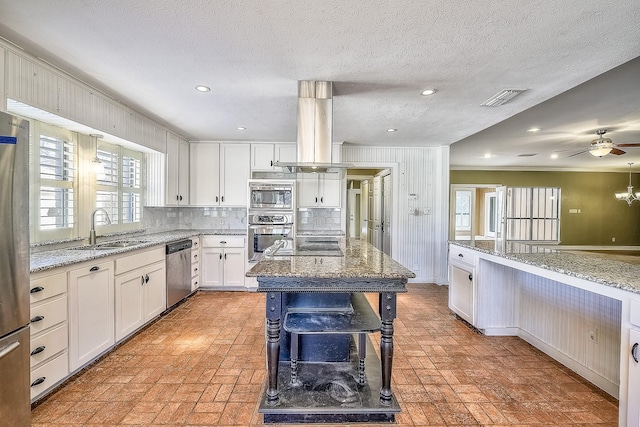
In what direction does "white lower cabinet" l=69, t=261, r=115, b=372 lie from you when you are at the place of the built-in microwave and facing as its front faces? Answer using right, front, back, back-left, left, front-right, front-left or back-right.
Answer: front-right

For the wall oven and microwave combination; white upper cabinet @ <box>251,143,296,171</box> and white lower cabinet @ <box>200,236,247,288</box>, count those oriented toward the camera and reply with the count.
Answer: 3

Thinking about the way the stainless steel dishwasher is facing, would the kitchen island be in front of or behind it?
in front

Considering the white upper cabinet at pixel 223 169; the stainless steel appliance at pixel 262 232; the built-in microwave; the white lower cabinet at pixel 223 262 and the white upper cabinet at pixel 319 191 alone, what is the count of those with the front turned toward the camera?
5

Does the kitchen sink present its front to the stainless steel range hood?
yes

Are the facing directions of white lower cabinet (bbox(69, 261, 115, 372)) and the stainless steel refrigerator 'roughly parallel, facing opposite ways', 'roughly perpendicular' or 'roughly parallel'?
roughly parallel

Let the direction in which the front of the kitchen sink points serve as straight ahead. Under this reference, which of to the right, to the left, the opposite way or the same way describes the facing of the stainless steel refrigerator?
the same way

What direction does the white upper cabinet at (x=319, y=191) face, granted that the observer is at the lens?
facing the viewer

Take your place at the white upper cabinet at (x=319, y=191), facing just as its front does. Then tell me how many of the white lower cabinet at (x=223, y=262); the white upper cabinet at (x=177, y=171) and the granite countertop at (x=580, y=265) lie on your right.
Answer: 2

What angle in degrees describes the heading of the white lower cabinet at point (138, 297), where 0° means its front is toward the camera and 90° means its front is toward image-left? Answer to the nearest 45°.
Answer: approximately 315°

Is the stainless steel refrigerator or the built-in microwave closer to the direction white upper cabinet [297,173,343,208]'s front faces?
the stainless steel refrigerator

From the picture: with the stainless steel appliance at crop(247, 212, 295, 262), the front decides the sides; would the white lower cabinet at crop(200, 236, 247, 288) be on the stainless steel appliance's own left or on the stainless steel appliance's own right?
on the stainless steel appliance's own right

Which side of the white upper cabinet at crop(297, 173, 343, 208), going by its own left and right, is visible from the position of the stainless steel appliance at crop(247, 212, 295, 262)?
right

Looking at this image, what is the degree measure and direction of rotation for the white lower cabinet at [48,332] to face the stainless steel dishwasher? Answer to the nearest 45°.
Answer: approximately 90° to its left

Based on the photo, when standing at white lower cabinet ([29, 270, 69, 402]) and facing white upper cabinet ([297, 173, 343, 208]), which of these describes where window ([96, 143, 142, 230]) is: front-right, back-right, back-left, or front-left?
front-left

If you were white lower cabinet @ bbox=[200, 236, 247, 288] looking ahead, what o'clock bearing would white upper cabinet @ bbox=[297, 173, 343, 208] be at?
The white upper cabinet is roughly at 9 o'clock from the white lower cabinet.

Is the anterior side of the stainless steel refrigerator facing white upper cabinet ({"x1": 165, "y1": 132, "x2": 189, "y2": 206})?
no

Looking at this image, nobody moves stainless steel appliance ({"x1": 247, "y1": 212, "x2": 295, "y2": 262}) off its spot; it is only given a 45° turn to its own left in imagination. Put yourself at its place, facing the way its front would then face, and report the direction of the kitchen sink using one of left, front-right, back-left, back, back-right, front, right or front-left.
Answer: right

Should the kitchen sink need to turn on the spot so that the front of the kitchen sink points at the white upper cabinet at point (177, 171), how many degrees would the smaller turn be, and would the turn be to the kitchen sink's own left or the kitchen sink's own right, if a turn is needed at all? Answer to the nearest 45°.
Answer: approximately 90° to the kitchen sink's own left

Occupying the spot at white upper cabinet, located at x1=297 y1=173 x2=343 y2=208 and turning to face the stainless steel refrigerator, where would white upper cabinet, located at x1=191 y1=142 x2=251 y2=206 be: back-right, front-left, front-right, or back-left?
front-right
